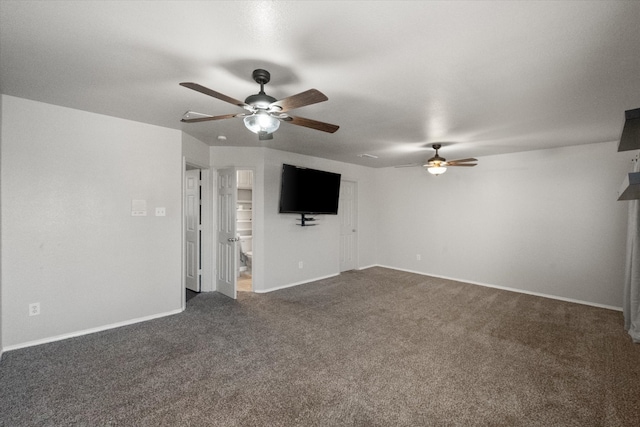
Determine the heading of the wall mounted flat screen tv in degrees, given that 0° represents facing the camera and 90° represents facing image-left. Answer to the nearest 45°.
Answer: approximately 315°

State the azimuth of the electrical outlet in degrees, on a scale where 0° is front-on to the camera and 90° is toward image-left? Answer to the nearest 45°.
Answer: approximately 0°

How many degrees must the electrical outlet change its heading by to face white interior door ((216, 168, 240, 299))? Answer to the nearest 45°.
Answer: approximately 90° to its left

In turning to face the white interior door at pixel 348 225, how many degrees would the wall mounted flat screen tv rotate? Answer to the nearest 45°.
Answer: approximately 90° to its left

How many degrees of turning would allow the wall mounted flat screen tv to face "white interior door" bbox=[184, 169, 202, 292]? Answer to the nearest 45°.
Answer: approximately 135° to its right

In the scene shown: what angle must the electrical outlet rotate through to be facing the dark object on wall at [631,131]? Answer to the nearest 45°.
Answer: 0° — it already faces it

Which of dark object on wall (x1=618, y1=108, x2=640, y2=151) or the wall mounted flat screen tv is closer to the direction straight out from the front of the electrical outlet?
the dark object on wall

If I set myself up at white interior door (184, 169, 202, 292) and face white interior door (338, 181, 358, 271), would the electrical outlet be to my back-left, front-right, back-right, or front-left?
back-right

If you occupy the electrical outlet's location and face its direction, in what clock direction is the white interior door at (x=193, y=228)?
The white interior door is roughly at 8 o'clock from the electrical outlet.

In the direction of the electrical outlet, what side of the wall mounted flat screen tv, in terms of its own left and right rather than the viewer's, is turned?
right

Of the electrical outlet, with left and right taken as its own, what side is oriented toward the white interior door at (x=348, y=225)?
left
